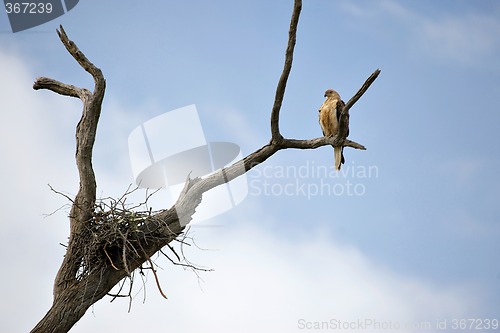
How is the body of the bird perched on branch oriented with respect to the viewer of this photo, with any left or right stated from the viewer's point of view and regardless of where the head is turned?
facing the viewer and to the left of the viewer
